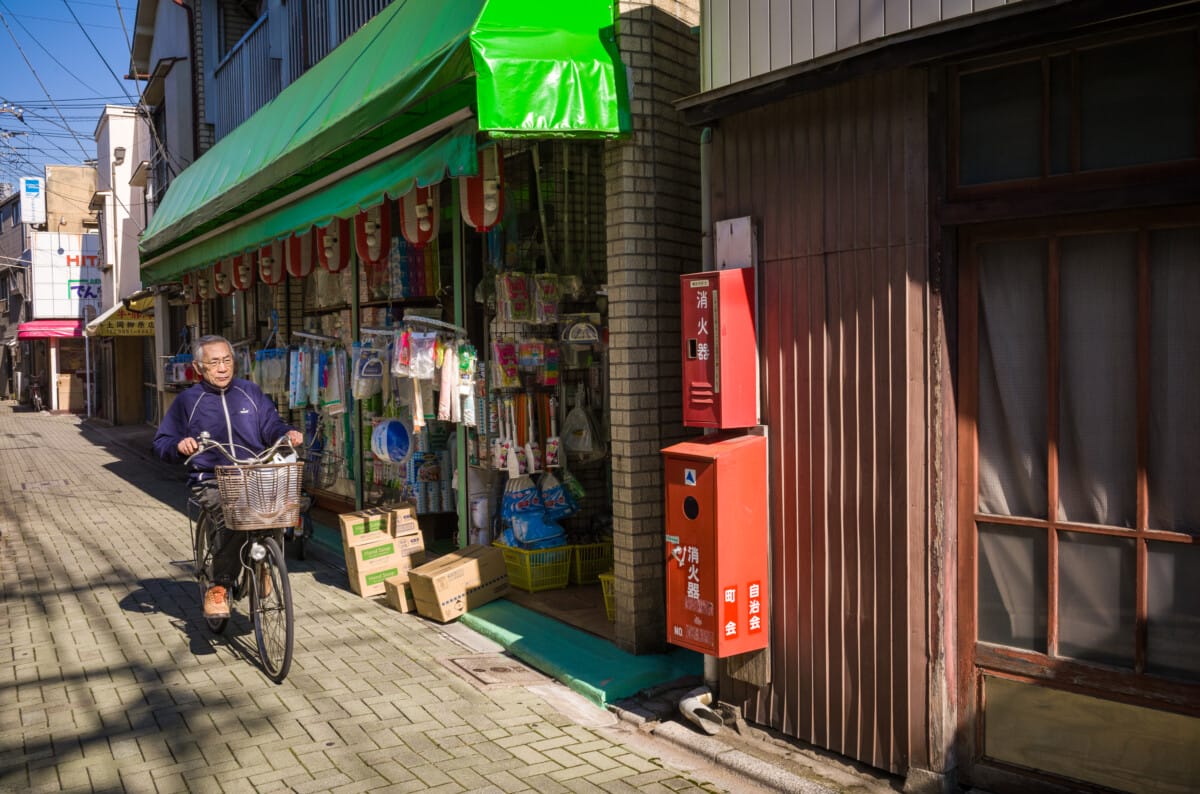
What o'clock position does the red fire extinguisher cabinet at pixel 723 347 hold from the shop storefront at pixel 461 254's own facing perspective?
The red fire extinguisher cabinet is roughly at 10 o'clock from the shop storefront.

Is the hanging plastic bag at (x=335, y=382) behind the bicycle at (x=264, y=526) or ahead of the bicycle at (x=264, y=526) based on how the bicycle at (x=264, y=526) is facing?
behind

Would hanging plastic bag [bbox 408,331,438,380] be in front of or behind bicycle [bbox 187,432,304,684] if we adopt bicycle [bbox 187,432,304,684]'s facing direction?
behind

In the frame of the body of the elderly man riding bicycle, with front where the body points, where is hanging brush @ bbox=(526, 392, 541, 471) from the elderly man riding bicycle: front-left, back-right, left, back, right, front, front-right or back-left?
left

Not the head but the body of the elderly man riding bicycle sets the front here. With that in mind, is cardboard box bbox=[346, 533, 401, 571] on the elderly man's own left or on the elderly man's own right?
on the elderly man's own left

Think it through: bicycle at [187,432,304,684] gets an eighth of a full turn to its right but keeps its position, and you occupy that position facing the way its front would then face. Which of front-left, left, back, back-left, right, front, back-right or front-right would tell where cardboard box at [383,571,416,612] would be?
back

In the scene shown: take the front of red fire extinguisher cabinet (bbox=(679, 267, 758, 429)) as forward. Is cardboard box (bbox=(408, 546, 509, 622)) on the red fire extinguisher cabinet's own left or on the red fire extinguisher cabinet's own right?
on the red fire extinguisher cabinet's own right

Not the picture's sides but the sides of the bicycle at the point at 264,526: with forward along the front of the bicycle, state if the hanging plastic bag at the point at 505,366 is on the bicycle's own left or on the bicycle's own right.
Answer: on the bicycle's own left

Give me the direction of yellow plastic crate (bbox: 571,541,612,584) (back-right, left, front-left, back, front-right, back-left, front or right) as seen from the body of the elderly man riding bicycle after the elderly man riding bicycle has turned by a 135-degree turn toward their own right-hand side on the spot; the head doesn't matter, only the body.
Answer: back-right

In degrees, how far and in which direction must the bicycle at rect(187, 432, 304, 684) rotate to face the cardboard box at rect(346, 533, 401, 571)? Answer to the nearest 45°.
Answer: approximately 135° to its left

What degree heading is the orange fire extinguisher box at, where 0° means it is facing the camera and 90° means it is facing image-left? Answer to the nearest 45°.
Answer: approximately 45°

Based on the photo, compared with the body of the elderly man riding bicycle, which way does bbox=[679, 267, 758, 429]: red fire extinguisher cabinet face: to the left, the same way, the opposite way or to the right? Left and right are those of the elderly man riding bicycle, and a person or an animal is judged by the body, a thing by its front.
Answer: to the right

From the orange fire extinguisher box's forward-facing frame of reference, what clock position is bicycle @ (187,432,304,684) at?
The bicycle is roughly at 2 o'clock from the orange fire extinguisher box.

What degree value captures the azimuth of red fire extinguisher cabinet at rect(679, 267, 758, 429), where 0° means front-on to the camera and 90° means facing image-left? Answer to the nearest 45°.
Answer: approximately 45°

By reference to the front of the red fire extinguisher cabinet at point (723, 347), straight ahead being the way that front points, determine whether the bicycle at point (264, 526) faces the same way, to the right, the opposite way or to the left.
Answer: to the left
